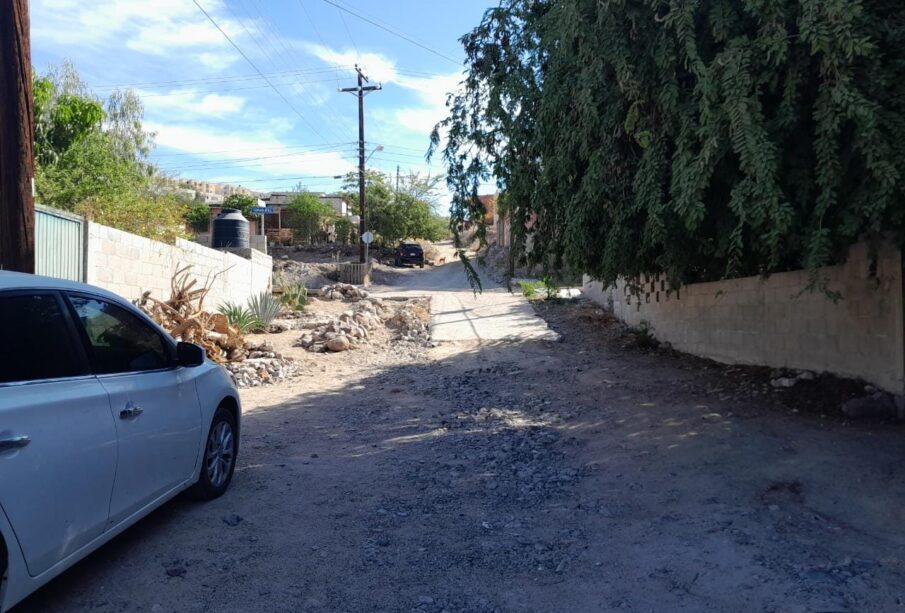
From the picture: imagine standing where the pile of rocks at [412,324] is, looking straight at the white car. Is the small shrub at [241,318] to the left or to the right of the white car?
right

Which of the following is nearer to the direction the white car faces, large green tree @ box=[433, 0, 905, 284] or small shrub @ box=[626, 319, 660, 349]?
the small shrub

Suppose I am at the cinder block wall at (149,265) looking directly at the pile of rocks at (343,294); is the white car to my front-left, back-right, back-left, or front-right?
back-right

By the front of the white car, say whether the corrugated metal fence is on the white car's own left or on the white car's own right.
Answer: on the white car's own left

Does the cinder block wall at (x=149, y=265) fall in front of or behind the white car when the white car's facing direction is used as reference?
in front

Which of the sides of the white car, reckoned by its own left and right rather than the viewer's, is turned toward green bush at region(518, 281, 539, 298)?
front

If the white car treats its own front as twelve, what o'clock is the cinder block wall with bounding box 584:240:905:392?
The cinder block wall is roughly at 1 o'clock from the white car.

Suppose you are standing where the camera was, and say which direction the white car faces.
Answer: facing away from the viewer and to the right of the viewer

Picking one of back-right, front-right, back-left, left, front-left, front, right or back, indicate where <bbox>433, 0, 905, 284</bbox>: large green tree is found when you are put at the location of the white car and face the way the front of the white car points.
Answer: front-right

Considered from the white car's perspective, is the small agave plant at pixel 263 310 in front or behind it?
in front
